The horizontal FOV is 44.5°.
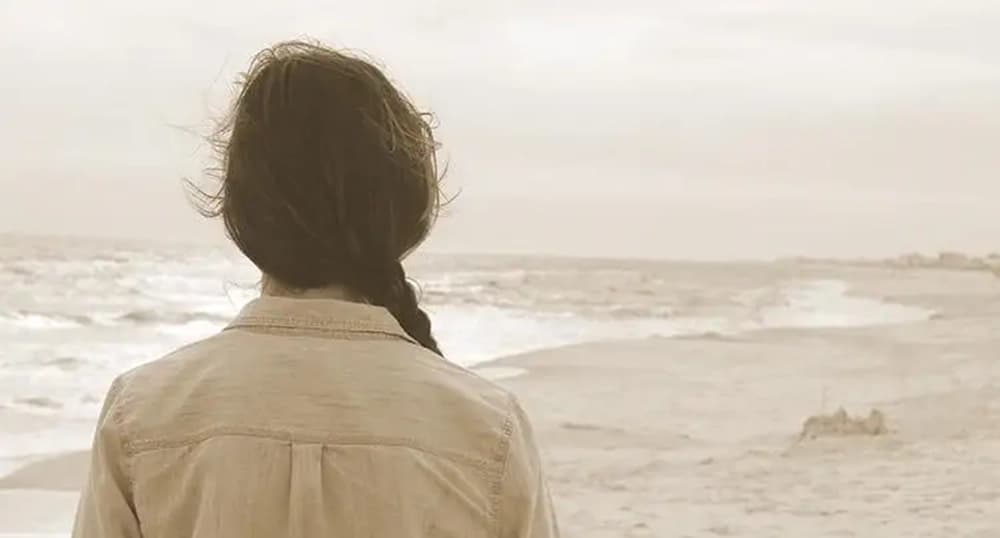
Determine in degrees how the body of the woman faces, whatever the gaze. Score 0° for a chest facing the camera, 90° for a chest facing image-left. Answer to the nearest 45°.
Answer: approximately 180°

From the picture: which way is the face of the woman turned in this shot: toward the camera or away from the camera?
away from the camera
